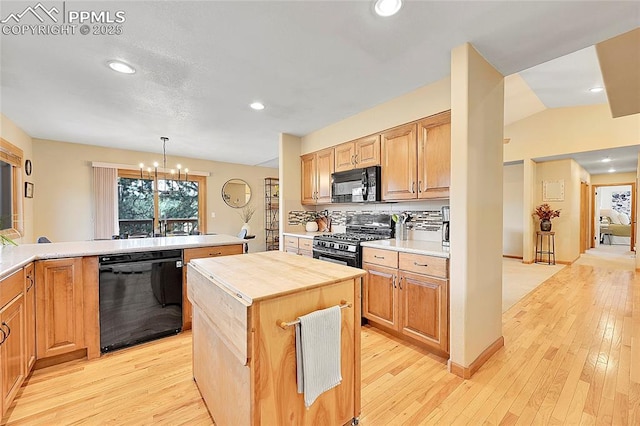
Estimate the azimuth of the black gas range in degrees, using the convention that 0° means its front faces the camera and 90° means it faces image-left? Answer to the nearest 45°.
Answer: approximately 45°

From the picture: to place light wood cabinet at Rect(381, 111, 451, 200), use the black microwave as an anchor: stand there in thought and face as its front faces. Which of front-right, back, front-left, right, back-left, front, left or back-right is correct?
left

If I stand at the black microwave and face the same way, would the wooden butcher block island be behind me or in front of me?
in front

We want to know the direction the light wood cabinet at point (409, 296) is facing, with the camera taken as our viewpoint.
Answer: facing the viewer and to the left of the viewer

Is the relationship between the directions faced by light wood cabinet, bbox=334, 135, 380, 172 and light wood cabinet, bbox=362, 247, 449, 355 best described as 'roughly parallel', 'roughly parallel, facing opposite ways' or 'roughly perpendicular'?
roughly parallel

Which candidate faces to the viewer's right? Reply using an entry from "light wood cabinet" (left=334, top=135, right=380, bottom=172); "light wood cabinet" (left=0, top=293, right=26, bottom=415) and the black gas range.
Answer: "light wood cabinet" (left=0, top=293, right=26, bottom=415)

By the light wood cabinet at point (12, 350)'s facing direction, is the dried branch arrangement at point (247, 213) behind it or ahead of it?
ahead

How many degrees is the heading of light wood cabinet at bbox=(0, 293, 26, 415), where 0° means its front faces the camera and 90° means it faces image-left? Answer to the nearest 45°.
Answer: approximately 270°

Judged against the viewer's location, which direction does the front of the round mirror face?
facing the viewer

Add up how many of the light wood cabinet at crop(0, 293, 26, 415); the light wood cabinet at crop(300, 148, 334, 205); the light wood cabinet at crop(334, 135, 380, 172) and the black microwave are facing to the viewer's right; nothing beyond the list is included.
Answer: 1

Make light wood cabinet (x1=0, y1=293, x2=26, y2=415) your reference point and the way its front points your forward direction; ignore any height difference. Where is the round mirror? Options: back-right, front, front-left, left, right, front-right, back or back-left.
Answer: front-left

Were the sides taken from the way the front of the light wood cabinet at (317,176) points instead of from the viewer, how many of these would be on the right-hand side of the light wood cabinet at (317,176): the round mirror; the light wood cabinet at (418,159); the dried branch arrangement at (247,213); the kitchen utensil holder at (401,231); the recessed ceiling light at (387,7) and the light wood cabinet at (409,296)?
2

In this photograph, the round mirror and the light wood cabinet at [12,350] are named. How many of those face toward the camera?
1

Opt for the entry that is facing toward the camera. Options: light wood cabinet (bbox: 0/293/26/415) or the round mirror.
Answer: the round mirror
